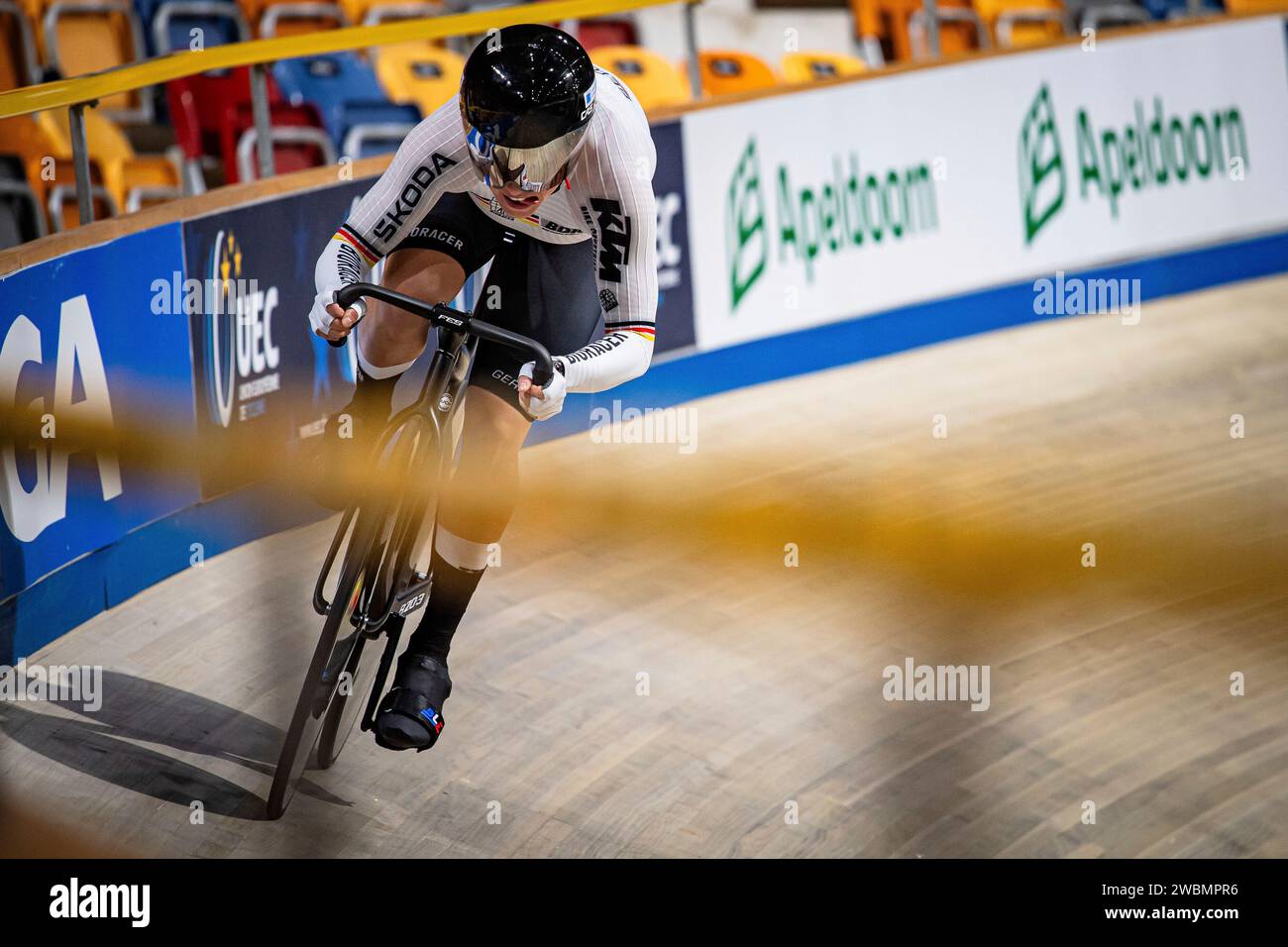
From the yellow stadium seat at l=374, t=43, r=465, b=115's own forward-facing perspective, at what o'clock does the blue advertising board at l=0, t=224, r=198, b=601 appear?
The blue advertising board is roughly at 2 o'clock from the yellow stadium seat.

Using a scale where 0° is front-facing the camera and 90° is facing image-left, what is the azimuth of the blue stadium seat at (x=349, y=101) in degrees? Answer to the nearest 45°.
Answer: approximately 315°

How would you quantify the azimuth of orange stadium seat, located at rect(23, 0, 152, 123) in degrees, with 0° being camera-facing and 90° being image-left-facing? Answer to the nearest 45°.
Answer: approximately 315°

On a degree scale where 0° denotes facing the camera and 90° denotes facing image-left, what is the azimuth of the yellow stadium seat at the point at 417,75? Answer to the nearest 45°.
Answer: approximately 315°

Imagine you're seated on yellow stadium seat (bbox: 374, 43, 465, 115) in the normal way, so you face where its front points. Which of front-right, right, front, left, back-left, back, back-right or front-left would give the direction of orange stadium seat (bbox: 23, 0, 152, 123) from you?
back-right

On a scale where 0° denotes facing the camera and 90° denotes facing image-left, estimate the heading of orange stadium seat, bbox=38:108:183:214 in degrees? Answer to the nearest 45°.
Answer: approximately 315°

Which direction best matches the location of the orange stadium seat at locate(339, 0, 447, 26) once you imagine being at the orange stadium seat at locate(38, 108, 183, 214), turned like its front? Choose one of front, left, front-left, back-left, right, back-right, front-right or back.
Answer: left

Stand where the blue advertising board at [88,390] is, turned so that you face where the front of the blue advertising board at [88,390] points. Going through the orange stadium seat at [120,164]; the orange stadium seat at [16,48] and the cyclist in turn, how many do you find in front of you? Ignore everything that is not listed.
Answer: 1

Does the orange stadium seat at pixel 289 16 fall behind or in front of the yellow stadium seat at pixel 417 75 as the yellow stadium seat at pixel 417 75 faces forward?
behind

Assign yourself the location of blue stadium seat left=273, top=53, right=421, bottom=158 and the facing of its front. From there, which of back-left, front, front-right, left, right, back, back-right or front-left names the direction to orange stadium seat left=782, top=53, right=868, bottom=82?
front-left
